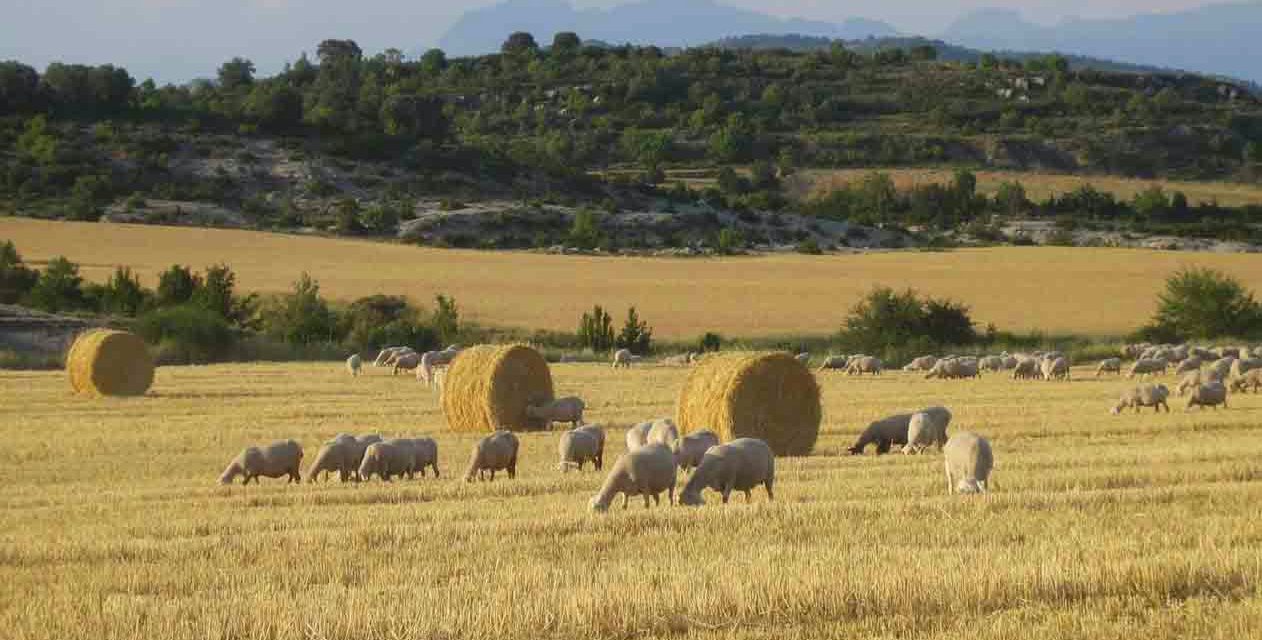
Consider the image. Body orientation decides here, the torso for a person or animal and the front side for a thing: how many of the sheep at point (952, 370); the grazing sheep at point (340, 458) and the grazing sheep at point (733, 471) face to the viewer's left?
3

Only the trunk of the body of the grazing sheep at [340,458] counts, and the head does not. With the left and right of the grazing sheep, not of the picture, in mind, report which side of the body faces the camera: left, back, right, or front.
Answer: left

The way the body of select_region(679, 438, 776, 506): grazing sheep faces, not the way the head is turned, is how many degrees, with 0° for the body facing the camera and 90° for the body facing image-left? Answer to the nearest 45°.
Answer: approximately 90°

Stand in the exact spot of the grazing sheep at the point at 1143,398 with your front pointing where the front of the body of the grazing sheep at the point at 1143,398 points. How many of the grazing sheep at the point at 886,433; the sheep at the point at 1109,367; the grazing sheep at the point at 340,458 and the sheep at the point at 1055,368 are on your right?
2

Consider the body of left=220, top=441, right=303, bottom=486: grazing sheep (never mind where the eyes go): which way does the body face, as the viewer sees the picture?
to the viewer's left

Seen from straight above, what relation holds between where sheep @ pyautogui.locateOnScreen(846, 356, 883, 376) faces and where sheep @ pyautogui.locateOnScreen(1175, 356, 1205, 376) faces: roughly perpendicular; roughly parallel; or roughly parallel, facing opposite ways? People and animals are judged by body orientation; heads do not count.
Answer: roughly parallel

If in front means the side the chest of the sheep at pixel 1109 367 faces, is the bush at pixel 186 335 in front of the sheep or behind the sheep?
in front

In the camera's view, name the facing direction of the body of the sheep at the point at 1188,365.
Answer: to the viewer's left

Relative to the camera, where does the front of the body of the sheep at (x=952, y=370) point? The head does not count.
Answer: to the viewer's left

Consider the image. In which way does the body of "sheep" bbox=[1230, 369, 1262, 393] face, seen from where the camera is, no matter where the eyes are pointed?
to the viewer's left

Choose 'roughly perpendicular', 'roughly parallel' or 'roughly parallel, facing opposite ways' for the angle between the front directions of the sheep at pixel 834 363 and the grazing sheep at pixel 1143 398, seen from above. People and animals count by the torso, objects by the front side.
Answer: roughly parallel

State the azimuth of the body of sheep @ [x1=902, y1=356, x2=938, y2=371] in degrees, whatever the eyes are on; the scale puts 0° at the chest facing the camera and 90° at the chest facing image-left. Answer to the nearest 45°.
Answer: approximately 90°

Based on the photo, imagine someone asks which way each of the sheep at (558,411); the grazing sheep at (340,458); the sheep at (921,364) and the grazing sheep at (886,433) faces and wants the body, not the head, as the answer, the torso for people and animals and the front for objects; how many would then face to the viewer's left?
4

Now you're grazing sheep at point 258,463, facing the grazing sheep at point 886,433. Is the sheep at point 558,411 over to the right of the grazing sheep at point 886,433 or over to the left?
left

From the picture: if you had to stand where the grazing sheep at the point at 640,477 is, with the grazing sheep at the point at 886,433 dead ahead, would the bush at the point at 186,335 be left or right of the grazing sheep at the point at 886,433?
left

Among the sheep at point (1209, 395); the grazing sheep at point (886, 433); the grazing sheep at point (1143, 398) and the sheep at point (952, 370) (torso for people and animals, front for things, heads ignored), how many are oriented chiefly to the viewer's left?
4

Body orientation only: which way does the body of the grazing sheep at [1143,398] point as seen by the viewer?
to the viewer's left

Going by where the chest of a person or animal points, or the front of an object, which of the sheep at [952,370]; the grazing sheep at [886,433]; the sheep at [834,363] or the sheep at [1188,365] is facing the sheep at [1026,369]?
the sheep at [1188,365]

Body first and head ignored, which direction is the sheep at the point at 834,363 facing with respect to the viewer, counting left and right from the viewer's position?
facing to the left of the viewer

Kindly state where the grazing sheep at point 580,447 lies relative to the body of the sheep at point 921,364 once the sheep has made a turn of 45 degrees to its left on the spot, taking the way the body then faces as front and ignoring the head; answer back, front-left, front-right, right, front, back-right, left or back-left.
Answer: front-left
